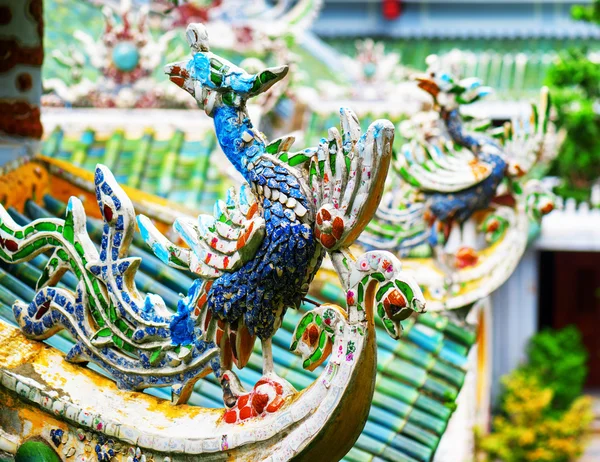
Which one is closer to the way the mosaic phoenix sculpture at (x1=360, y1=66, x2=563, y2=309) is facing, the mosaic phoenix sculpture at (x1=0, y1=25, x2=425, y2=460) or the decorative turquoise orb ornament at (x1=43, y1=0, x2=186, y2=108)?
the mosaic phoenix sculpture

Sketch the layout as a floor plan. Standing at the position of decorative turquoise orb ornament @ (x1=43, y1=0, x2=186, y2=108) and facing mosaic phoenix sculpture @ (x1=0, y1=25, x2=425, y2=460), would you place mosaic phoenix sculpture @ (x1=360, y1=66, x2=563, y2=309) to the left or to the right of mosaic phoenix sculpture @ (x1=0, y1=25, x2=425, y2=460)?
left
